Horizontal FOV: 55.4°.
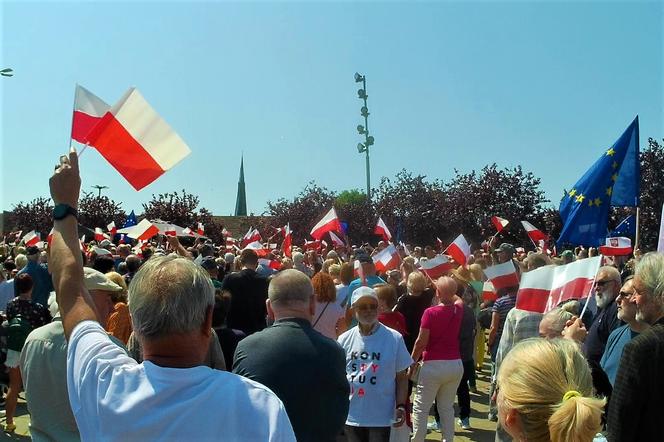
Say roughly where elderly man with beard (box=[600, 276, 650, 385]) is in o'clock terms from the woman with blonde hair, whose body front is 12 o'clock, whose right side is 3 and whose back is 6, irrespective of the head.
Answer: The elderly man with beard is roughly at 2 o'clock from the woman with blonde hair.

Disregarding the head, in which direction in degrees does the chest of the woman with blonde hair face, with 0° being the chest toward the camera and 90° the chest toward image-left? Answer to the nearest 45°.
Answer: approximately 135°

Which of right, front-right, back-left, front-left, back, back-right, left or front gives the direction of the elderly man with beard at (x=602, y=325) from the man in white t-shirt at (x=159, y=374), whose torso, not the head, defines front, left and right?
front-right

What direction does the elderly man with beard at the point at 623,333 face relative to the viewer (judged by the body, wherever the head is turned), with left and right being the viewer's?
facing to the left of the viewer

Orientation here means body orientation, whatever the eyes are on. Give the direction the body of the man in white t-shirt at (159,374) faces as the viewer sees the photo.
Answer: away from the camera

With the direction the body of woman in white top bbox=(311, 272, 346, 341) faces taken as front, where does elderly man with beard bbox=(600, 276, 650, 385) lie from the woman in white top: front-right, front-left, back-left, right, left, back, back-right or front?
back-right

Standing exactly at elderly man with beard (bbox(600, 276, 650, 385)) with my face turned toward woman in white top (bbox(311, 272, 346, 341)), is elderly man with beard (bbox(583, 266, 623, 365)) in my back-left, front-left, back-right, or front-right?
front-right

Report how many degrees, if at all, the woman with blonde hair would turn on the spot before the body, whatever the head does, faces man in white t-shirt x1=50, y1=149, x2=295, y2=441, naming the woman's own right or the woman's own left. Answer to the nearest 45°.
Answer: approximately 90° to the woman's own left

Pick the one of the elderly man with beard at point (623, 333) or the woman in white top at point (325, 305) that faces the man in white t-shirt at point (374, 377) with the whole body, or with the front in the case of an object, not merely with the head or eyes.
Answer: the elderly man with beard

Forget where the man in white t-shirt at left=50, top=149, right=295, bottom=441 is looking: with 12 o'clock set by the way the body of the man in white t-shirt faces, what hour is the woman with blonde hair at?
The woman with blonde hair is roughly at 3 o'clock from the man in white t-shirt.

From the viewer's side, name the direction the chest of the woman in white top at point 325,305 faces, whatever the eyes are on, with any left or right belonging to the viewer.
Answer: facing away from the viewer

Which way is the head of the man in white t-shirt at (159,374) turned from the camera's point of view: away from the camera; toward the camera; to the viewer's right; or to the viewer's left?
away from the camera

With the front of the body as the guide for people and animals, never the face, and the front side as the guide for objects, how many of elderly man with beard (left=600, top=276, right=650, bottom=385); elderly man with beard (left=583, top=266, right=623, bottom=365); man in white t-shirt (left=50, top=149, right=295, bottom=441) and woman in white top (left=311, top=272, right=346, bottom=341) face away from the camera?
2
